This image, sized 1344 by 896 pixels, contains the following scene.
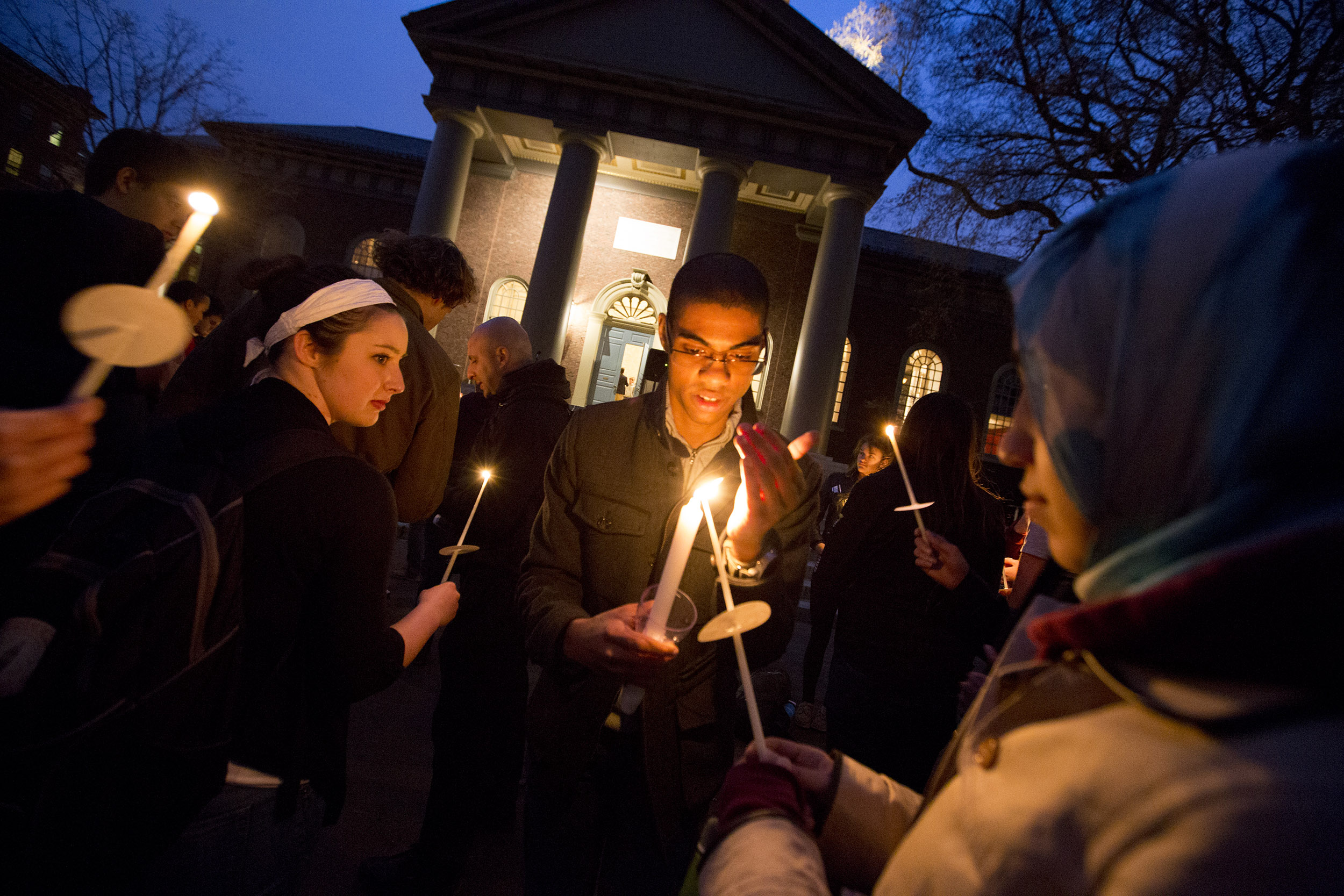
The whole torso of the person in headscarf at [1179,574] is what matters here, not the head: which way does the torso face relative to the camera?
to the viewer's left

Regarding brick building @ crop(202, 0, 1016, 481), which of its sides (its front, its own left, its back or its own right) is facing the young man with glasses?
front

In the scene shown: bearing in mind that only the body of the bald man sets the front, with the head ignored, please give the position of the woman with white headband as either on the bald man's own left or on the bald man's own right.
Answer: on the bald man's own left

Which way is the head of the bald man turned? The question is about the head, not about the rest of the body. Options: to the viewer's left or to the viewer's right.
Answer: to the viewer's left

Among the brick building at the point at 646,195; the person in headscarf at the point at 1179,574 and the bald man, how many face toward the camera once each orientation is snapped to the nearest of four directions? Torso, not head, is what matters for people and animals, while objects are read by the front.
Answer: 1

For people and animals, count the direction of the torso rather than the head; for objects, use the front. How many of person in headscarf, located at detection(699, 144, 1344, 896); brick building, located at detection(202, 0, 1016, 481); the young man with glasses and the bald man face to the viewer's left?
2

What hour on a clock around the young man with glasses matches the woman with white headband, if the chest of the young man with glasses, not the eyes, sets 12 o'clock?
The woman with white headband is roughly at 2 o'clock from the young man with glasses.

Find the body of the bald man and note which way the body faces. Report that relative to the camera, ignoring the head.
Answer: to the viewer's left

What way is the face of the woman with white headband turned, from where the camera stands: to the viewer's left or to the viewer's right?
to the viewer's right

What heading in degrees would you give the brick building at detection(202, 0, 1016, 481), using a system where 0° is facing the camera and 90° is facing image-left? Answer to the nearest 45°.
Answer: approximately 0°

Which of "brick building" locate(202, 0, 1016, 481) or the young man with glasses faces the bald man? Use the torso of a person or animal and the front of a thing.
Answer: the brick building

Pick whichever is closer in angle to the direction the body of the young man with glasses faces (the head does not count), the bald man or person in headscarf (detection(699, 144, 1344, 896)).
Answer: the person in headscarf

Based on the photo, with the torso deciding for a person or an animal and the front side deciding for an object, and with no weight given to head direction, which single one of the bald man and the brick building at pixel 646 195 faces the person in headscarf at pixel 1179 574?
the brick building
